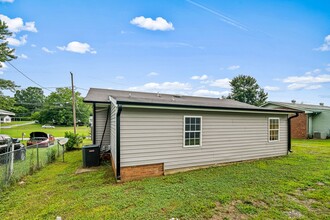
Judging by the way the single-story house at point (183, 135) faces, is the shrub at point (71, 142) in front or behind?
in front

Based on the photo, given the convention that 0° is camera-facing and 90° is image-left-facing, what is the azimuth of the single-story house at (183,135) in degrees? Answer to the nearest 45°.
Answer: approximately 135°

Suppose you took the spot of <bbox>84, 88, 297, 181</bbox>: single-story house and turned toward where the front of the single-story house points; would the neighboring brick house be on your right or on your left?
on your right

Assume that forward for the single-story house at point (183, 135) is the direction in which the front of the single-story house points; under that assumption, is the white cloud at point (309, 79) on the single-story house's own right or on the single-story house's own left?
on the single-story house's own right
